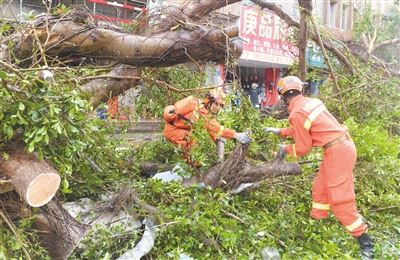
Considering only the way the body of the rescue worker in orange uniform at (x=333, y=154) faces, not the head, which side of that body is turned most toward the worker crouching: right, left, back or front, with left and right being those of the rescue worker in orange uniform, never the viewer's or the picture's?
front

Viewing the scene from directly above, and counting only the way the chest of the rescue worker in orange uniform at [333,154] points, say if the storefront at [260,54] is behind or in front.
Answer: in front

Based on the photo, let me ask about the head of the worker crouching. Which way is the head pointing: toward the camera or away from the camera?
toward the camera

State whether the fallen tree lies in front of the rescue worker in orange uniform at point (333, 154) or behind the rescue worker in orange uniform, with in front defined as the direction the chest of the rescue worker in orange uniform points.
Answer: in front

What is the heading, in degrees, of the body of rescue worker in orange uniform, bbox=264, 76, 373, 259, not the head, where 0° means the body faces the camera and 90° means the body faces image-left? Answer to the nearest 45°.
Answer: approximately 135°

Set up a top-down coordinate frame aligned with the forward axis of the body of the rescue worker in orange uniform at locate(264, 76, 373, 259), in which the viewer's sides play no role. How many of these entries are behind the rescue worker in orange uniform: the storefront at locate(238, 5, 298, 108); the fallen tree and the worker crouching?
0
